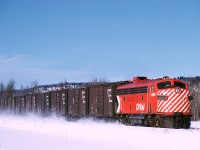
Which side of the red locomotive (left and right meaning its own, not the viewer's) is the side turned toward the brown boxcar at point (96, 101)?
back

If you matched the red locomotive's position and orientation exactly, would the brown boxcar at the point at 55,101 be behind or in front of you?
behind

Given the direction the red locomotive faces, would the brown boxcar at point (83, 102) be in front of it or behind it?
behind

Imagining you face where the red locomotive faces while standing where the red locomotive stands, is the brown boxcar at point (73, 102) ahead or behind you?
behind

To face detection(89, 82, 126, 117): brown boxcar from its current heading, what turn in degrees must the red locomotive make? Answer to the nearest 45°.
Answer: approximately 180°

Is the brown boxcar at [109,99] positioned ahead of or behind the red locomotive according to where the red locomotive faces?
behind

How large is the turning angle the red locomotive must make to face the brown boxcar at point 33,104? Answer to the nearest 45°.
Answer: approximately 180°

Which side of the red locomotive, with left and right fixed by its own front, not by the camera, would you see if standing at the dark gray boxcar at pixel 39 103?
back
